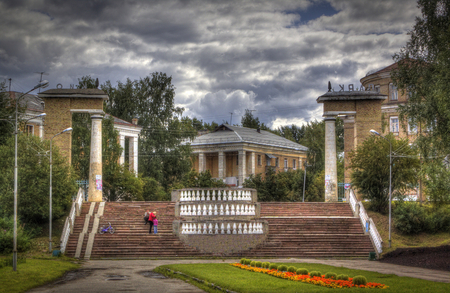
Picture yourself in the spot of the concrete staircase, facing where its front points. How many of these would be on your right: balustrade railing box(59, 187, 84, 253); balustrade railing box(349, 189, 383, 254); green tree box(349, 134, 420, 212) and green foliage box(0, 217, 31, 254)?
2

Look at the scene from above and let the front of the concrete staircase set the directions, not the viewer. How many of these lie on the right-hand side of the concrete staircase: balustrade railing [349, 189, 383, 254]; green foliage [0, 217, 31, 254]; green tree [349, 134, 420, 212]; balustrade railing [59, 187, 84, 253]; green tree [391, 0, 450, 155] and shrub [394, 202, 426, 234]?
2

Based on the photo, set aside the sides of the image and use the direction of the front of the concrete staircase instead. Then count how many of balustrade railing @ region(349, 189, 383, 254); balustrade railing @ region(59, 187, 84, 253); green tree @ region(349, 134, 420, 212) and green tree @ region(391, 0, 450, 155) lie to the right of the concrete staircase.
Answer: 1

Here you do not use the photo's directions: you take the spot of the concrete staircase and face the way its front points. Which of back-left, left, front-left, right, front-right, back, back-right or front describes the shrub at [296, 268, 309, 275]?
front

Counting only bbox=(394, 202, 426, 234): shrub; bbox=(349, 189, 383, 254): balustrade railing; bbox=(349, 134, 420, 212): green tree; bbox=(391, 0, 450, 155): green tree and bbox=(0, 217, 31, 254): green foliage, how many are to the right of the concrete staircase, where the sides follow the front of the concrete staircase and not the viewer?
1

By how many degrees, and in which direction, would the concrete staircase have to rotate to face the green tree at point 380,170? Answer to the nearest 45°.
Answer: approximately 135° to its left

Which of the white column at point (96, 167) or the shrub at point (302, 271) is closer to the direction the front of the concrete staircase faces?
the shrub

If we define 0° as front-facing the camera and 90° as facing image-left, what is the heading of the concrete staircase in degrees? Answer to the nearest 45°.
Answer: approximately 0°

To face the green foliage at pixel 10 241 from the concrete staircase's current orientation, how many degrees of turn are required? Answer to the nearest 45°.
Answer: approximately 90° to its right

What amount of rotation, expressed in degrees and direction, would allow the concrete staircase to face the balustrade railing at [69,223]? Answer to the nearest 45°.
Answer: approximately 90° to its right

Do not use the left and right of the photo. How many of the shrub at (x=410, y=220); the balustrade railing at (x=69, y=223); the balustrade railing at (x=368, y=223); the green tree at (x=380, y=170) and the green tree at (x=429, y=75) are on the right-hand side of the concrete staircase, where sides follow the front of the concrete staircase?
1

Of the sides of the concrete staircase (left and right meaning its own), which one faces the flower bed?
front

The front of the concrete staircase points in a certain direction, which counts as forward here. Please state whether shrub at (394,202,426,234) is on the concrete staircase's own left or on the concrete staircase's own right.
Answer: on the concrete staircase's own left

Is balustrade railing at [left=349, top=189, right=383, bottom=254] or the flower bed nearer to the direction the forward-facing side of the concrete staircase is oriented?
the flower bed
